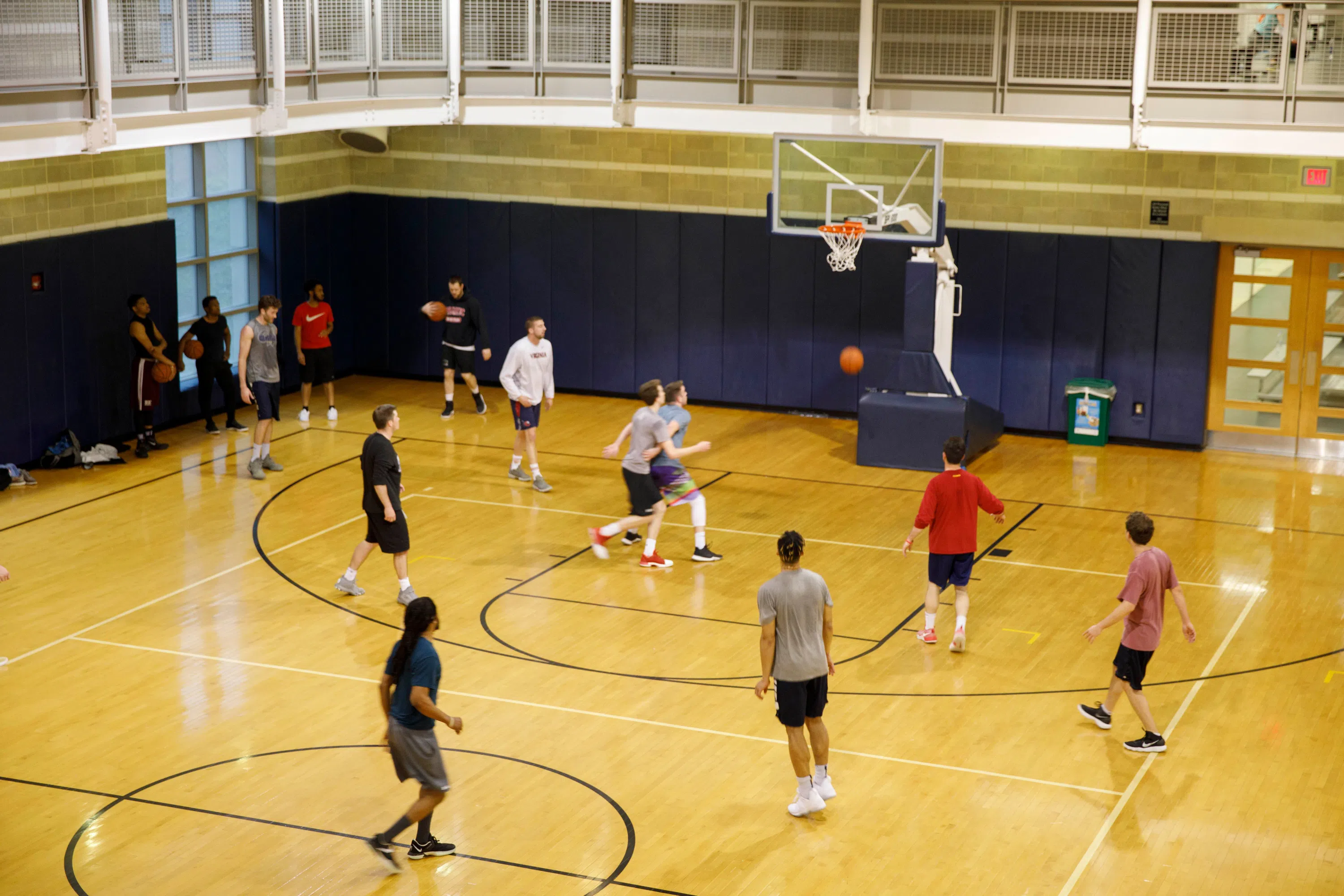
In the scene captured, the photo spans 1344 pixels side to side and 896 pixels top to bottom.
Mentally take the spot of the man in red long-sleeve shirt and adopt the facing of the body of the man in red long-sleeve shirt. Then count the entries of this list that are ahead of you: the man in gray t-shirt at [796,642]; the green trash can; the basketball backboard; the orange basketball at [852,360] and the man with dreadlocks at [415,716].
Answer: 3

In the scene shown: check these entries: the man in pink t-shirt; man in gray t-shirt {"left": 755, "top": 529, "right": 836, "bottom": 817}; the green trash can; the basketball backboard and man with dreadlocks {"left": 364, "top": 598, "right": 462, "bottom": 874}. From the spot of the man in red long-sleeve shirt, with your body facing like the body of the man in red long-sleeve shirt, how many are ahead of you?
2

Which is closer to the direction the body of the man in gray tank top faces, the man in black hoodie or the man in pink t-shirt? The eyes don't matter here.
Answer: the man in pink t-shirt

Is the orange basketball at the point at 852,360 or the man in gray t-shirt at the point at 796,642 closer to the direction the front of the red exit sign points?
the man in gray t-shirt

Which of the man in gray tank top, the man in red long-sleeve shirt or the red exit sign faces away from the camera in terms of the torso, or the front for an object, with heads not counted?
the man in red long-sleeve shirt

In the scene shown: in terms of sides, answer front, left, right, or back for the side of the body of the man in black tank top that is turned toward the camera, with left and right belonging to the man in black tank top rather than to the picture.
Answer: right

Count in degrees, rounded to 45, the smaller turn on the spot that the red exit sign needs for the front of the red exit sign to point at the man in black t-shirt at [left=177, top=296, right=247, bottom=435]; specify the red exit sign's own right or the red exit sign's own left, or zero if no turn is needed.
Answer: approximately 90° to the red exit sign's own right

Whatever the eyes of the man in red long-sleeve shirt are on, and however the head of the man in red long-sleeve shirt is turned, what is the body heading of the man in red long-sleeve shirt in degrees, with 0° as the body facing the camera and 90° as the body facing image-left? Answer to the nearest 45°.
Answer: approximately 180°

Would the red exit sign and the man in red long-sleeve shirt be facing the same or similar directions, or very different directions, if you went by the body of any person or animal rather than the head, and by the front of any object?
very different directions

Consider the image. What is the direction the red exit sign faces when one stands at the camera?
facing the viewer

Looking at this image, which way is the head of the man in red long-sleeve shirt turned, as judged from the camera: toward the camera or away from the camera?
away from the camera

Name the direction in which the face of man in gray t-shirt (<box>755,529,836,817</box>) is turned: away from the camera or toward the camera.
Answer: away from the camera

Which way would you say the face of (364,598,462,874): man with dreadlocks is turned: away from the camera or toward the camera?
away from the camera

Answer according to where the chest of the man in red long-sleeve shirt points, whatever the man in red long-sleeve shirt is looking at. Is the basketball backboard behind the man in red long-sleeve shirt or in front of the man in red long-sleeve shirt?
in front

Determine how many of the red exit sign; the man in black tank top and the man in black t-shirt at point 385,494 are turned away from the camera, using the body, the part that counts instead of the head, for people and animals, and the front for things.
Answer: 0
